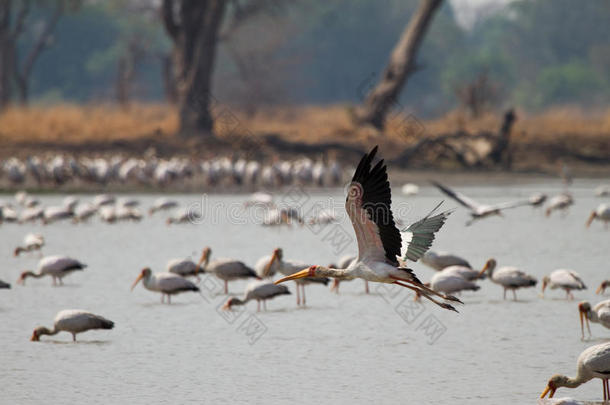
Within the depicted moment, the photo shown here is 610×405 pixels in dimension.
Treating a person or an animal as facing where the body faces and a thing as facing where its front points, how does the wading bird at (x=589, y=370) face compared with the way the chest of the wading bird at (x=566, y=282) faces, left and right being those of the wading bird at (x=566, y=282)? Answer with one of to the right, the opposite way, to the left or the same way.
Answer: the same way

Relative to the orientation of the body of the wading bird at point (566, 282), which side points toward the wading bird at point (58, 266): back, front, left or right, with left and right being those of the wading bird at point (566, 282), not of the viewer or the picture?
front

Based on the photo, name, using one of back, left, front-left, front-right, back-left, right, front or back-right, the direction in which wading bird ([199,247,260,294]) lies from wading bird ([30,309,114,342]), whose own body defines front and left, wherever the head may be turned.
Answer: back-right

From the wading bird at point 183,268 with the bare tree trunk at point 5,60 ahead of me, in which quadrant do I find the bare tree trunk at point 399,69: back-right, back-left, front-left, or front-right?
front-right

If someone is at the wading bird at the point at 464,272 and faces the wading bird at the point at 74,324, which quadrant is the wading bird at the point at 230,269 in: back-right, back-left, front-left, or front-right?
front-right

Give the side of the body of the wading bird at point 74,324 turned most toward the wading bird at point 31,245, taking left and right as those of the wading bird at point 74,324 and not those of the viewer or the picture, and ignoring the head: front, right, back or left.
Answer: right

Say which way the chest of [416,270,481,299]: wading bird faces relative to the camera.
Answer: to the viewer's left

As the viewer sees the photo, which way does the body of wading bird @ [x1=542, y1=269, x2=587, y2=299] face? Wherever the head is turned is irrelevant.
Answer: to the viewer's left

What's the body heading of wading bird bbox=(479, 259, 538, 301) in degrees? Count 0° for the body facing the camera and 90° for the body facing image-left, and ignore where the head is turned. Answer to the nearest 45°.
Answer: approximately 90°

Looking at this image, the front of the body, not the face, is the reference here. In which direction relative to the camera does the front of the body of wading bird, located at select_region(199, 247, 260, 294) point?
to the viewer's left

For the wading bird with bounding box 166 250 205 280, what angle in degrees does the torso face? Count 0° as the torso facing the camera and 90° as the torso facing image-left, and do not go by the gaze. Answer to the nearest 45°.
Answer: approximately 270°

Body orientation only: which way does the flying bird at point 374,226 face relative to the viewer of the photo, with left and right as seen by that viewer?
facing to the left of the viewer

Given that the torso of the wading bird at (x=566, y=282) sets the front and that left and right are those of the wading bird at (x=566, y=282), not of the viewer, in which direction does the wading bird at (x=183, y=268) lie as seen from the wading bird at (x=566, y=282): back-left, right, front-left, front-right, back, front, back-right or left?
front

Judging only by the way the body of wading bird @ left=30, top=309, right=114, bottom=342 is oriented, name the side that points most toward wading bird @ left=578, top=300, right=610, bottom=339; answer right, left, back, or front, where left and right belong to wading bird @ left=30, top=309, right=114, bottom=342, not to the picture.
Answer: back

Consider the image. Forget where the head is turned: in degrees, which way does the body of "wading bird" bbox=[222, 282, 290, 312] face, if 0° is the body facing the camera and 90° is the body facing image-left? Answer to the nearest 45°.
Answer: approximately 90°

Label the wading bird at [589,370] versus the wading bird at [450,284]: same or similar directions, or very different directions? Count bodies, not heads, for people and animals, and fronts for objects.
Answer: same or similar directions
